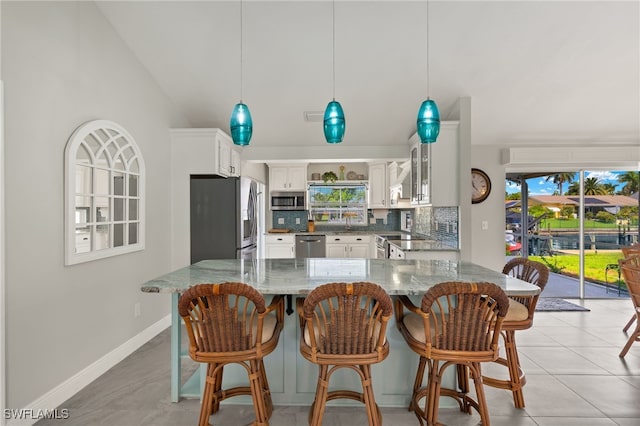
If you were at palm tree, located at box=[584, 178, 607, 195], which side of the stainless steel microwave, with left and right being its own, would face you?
left

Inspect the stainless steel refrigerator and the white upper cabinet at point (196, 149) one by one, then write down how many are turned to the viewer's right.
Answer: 2

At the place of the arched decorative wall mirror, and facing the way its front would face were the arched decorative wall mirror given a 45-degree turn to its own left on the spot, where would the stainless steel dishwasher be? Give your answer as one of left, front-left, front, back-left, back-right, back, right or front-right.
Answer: front-left

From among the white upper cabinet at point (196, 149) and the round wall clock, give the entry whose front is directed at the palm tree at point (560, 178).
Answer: the white upper cabinet

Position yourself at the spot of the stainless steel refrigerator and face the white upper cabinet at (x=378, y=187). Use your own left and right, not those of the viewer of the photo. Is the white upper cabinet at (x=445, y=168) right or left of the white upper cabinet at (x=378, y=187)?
right

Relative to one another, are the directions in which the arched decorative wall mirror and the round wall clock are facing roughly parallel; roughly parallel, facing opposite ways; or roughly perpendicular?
roughly perpendicular

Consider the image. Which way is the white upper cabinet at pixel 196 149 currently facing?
to the viewer's right

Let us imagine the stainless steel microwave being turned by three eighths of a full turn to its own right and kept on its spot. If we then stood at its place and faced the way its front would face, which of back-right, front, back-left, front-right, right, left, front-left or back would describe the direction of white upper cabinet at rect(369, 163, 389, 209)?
back-right

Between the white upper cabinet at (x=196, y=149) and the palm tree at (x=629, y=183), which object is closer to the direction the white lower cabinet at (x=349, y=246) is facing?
the white upper cabinet

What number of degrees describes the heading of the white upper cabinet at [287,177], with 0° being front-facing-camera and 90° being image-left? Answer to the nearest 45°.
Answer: approximately 0°

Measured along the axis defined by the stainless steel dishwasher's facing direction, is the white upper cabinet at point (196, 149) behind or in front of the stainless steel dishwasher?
in front
